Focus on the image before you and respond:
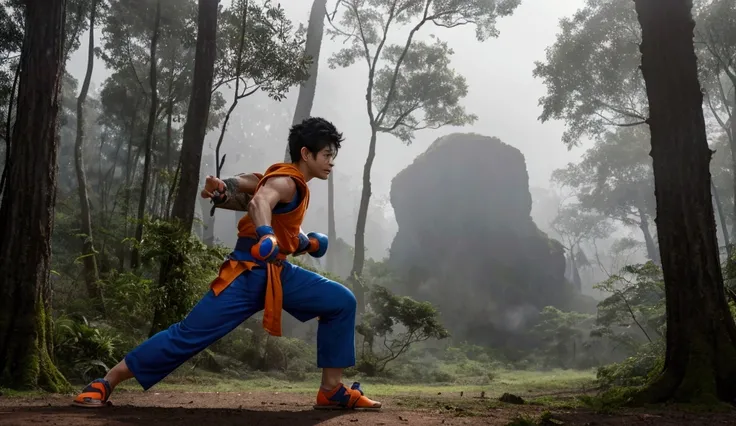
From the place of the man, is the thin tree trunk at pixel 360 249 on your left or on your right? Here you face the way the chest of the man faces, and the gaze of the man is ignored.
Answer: on your left

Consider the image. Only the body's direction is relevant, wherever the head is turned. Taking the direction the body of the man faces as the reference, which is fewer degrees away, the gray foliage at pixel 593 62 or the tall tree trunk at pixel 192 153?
the gray foliage

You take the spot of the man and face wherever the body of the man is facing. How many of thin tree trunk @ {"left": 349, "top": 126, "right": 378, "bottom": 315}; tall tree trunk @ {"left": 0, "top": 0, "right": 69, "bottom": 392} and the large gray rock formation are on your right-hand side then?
0

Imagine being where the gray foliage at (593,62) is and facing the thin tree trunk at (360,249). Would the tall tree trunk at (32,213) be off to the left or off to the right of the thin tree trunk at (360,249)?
left

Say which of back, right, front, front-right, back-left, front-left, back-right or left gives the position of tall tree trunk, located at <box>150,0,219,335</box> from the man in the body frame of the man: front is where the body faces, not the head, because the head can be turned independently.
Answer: left

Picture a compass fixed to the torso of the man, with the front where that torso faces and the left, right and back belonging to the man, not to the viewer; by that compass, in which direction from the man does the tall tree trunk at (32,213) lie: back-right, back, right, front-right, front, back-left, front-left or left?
back-left

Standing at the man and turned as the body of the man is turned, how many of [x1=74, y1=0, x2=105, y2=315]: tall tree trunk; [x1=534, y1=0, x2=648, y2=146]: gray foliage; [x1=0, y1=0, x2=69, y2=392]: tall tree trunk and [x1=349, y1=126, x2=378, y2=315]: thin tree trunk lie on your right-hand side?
0

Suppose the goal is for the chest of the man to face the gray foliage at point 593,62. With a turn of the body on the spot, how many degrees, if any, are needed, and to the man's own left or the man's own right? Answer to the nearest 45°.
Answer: approximately 45° to the man's own left

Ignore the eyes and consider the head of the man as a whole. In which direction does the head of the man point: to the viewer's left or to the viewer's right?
to the viewer's right

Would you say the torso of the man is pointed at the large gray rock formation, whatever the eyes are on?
no

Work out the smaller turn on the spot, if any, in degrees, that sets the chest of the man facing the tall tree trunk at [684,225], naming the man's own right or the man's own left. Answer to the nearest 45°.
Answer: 0° — they already face it

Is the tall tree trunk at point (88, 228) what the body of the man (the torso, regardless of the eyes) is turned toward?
no

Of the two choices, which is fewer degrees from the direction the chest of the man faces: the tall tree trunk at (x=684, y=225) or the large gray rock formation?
the tall tree trunk

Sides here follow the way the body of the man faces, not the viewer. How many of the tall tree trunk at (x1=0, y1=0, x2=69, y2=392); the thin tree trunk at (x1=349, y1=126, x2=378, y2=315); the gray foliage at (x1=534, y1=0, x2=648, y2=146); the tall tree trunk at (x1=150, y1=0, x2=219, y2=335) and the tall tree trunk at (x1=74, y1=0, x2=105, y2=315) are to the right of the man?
0

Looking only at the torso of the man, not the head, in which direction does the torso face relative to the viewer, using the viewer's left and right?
facing to the right of the viewer
